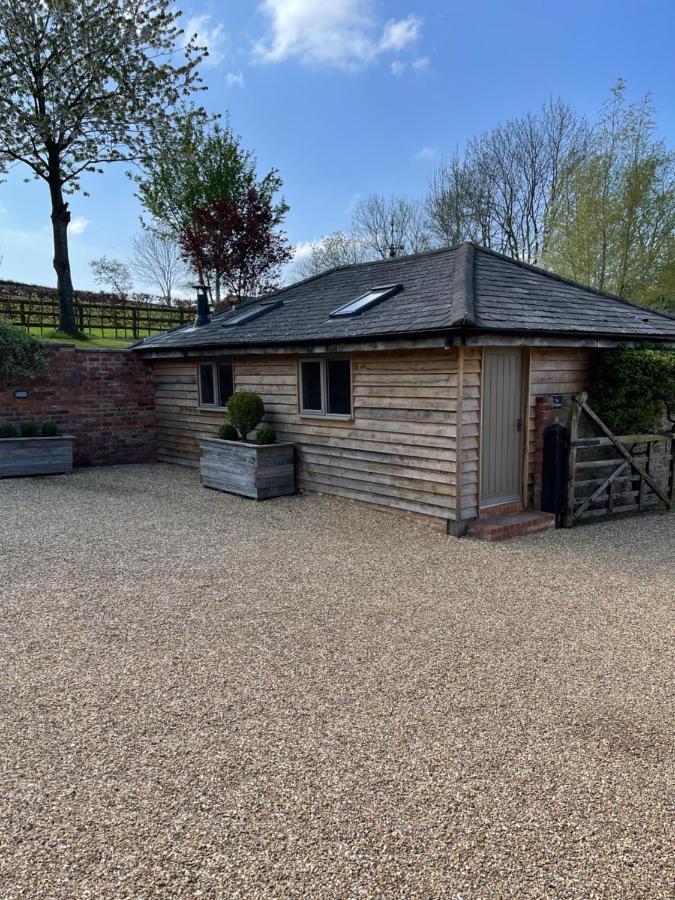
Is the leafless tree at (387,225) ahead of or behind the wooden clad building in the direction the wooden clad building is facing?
behind

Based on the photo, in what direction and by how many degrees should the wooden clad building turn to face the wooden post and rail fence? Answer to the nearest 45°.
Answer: approximately 180°

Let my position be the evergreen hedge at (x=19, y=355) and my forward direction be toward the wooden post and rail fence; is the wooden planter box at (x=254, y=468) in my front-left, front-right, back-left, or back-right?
back-right

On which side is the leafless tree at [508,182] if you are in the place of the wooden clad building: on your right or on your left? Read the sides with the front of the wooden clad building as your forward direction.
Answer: on your left

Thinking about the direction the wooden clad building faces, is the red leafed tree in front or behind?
behind

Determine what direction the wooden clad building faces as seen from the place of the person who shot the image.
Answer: facing the viewer and to the right of the viewer

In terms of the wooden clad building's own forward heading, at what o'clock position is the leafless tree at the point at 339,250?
The leafless tree is roughly at 7 o'clock from the wooden clad building.
